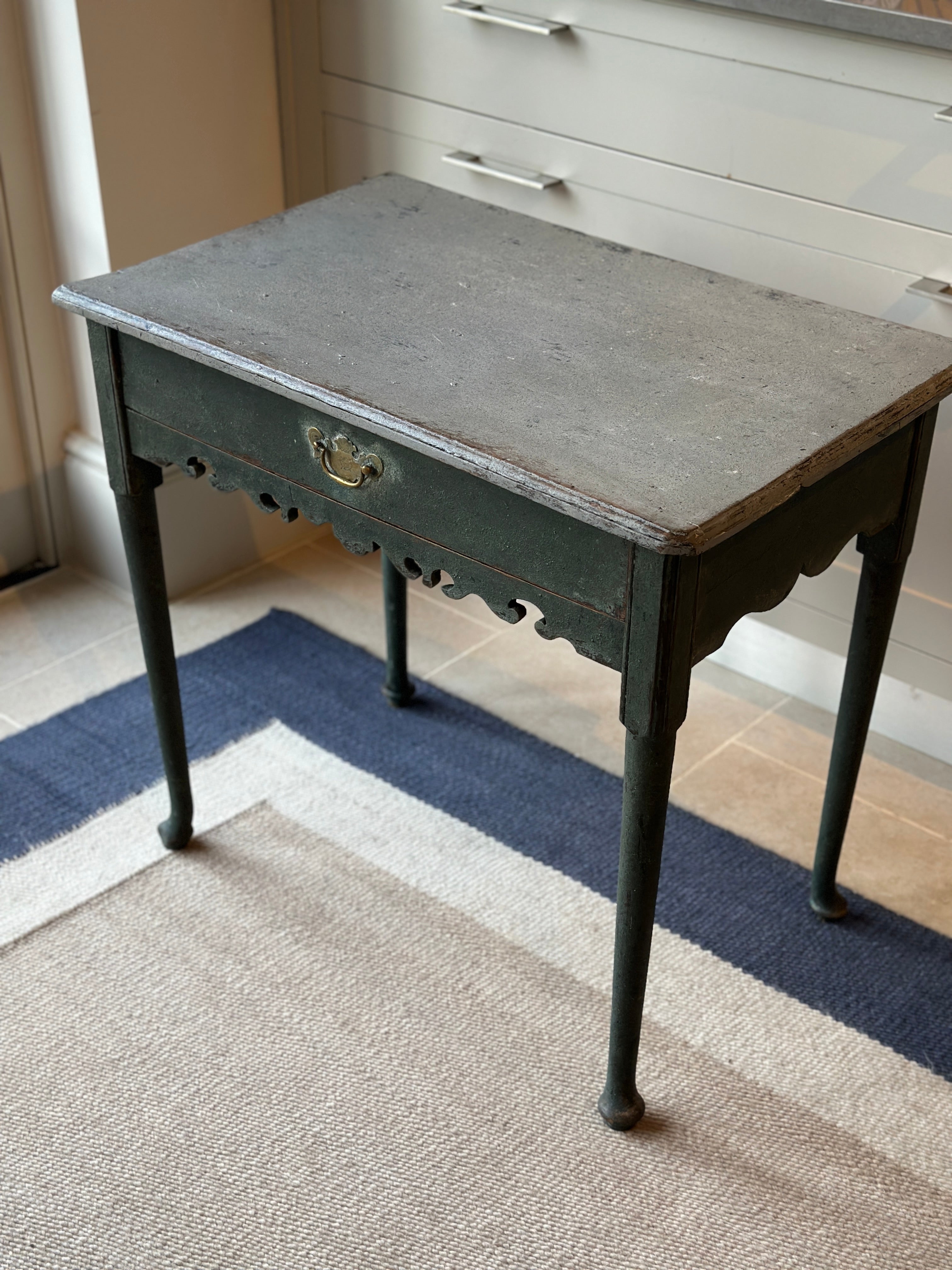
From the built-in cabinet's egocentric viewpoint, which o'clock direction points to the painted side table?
The painted side table is roughly at 11 o'clock from the built-in cabinet.

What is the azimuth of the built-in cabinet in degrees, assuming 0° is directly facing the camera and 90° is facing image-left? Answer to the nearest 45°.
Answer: approximately 45°

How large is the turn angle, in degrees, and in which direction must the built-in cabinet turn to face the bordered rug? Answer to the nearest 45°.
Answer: approximately 45° to its left
